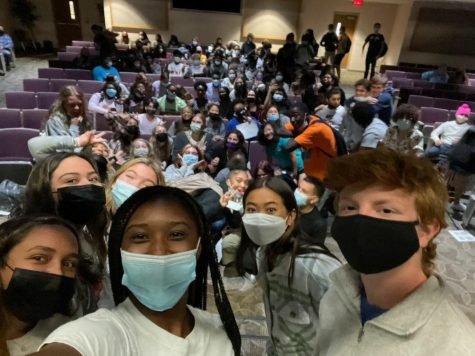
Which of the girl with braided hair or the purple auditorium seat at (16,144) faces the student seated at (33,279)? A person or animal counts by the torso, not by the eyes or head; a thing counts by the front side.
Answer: the purple auditorium seat

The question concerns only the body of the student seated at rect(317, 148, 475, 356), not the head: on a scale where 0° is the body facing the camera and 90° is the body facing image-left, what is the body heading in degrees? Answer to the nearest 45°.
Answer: approximately 45°

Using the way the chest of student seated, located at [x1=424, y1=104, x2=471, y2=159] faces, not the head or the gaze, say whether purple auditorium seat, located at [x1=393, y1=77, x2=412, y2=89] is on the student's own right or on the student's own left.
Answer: on the student's own right

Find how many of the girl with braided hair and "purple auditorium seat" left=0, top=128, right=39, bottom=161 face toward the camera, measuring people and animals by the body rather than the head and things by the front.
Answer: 2

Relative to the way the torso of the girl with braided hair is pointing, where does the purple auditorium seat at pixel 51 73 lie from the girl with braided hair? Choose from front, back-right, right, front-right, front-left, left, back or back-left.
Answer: back

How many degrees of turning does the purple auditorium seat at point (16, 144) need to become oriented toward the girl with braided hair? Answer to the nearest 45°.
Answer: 0° — it already faces them

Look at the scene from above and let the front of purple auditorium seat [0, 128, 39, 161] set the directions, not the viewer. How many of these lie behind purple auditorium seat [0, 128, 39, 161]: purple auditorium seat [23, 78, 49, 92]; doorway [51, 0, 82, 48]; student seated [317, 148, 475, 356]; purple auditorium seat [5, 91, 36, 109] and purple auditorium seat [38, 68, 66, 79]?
4
